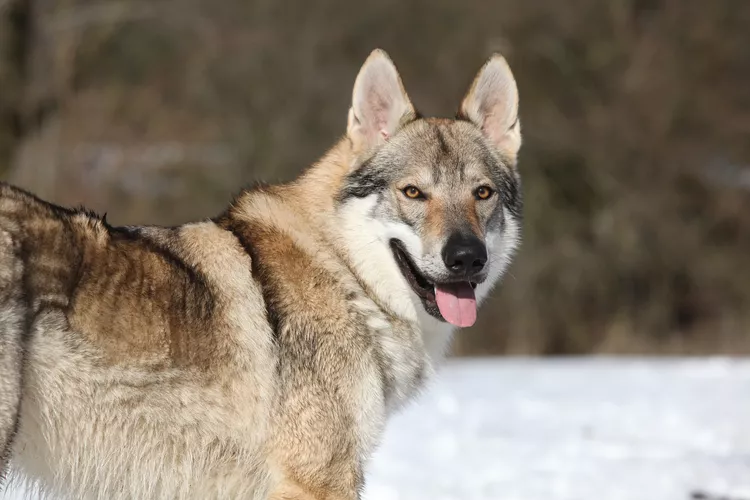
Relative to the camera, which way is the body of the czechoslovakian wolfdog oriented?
to the viewer's right
